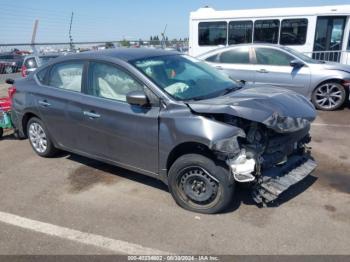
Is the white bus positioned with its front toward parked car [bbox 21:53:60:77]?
no

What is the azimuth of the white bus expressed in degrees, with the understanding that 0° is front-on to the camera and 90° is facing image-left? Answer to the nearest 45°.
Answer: approximately 270°

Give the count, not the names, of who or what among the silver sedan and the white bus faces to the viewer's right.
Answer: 2

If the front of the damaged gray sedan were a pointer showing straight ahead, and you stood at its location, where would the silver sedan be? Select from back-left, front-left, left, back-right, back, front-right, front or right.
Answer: left

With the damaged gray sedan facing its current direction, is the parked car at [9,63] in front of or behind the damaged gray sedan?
behind

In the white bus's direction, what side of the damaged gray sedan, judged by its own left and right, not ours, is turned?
left

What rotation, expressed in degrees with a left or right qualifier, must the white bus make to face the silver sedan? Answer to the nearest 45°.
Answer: approximately 90° to its right

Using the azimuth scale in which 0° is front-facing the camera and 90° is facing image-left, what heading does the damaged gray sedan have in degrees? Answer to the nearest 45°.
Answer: approximately 315°

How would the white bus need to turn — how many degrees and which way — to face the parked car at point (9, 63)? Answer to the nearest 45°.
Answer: approximately 180°

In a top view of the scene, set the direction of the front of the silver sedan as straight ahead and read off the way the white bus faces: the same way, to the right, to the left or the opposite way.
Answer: the same way

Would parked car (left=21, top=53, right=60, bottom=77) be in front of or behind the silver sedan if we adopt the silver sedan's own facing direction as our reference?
behind

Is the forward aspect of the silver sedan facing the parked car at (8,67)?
no

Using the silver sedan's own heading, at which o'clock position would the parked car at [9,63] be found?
The parked car is roughly at 7 o'clock from the silver sedan.

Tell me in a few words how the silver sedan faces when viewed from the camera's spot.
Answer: facing to the right of the viewer
